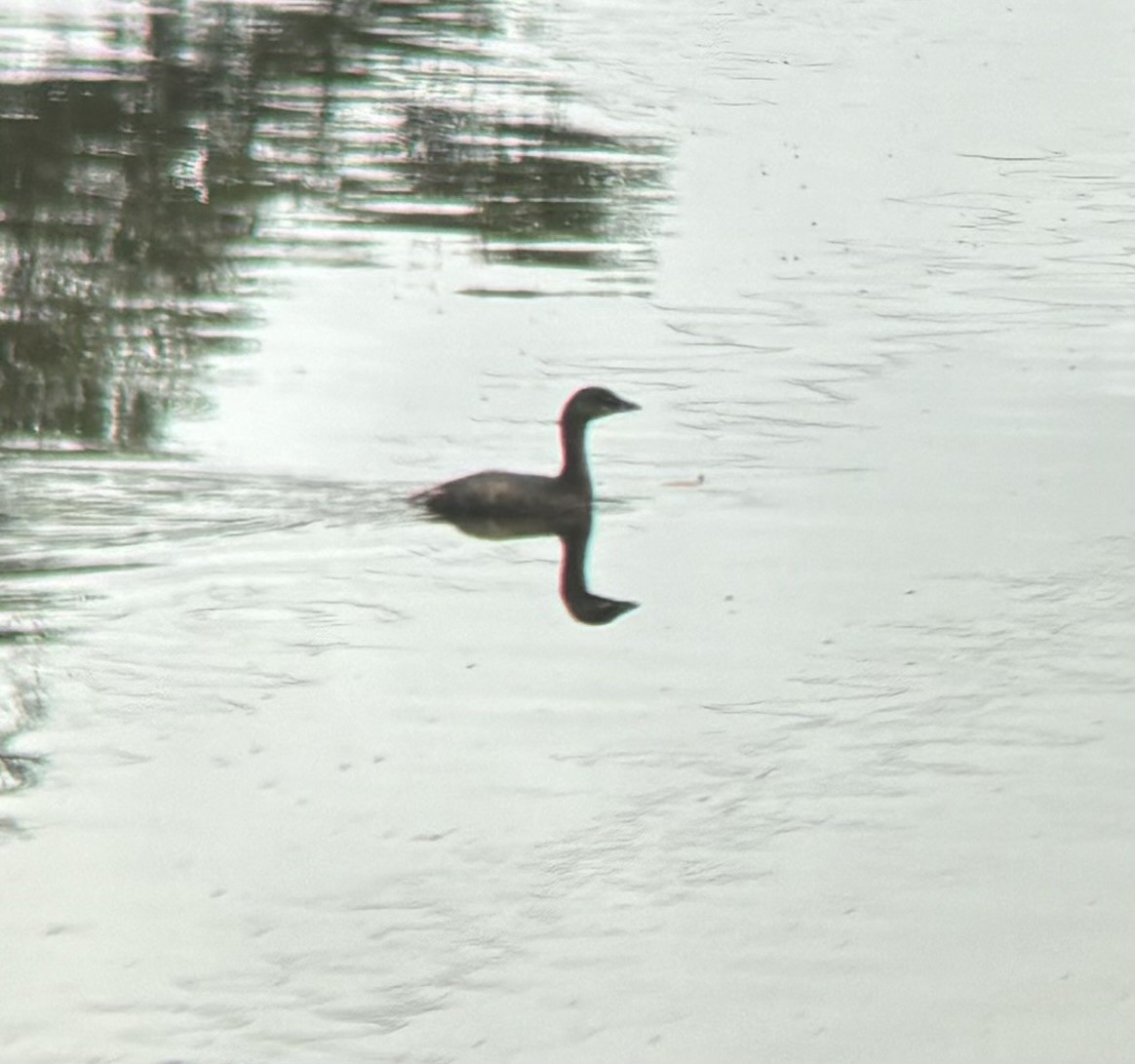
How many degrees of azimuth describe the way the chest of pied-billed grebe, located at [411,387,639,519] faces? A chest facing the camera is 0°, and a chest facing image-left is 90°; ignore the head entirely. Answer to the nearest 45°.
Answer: approximately 270°
